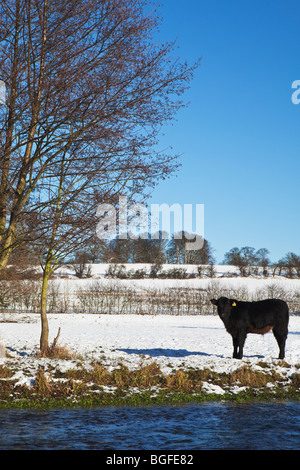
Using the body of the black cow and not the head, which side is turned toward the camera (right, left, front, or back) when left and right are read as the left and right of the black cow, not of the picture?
left
